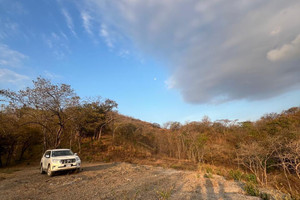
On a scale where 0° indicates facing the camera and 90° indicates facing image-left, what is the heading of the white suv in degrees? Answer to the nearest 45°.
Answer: approximately 315°

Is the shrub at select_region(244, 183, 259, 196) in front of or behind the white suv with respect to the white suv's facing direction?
in front
